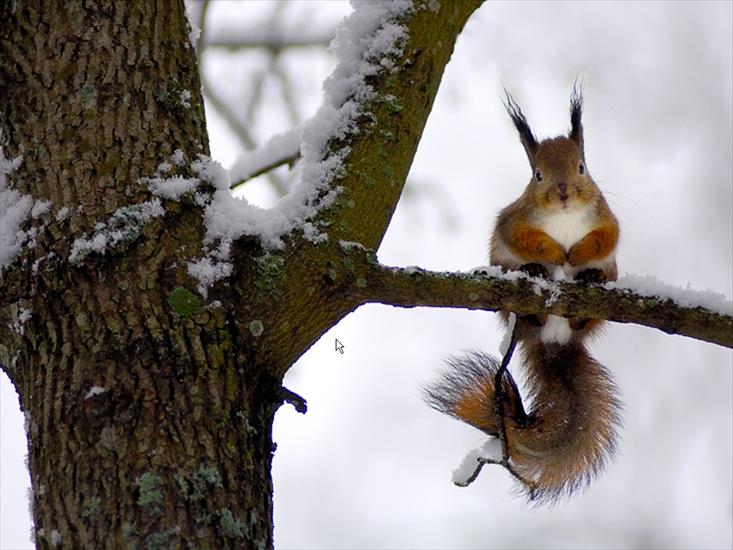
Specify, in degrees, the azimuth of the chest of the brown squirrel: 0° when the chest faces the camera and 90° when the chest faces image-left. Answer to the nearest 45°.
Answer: approximately 0°

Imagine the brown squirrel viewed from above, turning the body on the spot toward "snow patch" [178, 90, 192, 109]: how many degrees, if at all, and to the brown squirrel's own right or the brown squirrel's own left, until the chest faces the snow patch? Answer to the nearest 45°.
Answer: approximately 45° to the brown squirrel's own right
